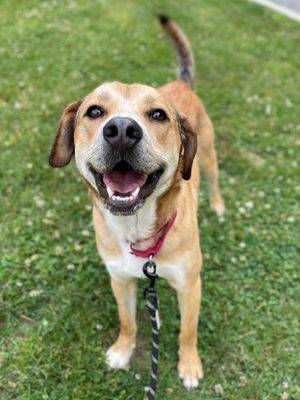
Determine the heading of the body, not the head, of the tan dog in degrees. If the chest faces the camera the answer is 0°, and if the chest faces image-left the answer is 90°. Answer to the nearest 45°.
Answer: approximately 0°
